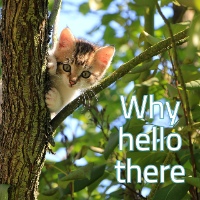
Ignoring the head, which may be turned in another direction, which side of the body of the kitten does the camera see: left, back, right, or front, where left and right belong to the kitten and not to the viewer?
front
